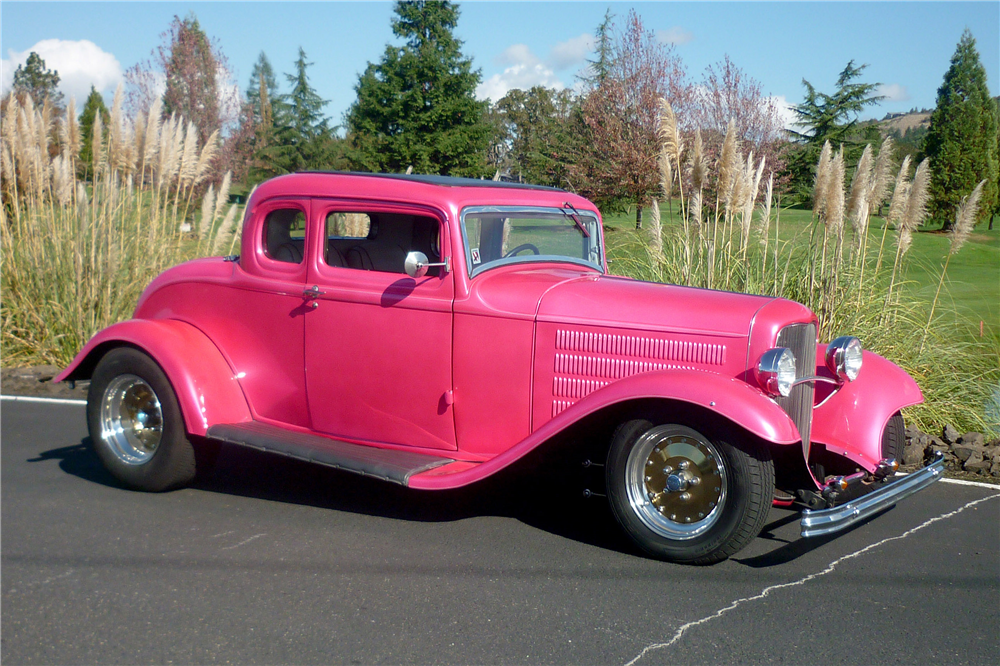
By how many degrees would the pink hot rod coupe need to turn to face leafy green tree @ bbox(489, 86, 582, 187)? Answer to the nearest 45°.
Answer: approximately 135° to its left

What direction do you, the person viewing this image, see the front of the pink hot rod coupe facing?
facing the viewer and to the right of the viewer

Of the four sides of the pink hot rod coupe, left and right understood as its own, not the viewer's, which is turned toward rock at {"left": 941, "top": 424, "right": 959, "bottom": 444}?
left

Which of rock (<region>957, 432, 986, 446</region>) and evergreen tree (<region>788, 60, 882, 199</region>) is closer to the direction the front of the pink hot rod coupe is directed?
the rock

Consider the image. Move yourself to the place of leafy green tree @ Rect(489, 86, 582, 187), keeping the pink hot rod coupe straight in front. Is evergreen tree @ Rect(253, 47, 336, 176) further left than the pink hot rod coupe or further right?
right

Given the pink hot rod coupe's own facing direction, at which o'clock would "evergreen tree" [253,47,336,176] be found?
The evergreen tree is roughly at 7 o'clock from the pink hot rod coupe.

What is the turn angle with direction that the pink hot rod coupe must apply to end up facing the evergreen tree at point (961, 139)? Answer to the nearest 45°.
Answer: approximately 90° to its left

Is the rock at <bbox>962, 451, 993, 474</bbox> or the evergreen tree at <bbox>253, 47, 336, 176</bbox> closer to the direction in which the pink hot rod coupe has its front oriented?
the rock

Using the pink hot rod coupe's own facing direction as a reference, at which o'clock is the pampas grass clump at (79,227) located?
The pampas grass clump is roughly at 6 o'clock from the pink hot rod coupe.

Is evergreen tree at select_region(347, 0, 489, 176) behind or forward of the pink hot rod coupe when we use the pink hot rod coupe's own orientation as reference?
behind

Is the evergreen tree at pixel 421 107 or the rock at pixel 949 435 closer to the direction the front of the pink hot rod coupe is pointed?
the rock
